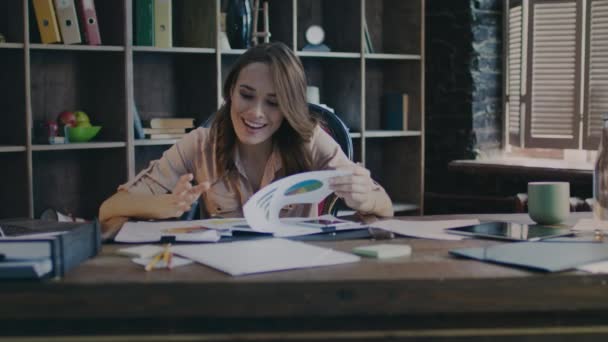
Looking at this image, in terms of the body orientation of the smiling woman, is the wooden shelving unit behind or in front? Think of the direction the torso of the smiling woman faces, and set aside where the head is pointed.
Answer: behind

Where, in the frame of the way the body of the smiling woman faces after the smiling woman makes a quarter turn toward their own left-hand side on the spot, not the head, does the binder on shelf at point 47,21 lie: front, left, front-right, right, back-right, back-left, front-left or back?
back-left

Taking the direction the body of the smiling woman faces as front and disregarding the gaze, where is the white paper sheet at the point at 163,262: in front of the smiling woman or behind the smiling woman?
in front

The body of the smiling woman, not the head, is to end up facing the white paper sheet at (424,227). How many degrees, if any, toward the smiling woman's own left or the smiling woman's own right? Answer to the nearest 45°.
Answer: approximately 45° to the smiling woman's own left

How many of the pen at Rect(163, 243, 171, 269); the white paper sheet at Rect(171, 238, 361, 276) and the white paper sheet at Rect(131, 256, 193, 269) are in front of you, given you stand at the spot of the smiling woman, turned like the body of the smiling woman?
3

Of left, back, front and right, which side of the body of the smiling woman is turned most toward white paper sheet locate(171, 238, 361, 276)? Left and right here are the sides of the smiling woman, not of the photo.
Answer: front

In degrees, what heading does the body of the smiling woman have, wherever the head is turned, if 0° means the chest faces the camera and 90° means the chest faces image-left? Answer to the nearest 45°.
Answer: approximately 0°

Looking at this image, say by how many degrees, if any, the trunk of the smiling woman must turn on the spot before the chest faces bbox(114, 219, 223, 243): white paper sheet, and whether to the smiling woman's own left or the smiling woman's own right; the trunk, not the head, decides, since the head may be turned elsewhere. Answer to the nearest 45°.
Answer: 0° — they already face it

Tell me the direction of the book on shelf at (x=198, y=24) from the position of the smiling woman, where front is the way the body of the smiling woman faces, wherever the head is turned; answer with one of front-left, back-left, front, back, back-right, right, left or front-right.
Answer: back

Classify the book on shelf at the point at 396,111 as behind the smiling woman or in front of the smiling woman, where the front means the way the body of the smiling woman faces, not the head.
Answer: behind

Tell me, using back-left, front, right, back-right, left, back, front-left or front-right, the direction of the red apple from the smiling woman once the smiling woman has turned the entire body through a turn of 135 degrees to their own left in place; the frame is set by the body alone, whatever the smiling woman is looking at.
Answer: left

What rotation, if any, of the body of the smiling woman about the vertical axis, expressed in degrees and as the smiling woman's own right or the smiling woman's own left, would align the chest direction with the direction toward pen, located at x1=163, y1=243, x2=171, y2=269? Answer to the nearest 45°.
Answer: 0° — they already face it

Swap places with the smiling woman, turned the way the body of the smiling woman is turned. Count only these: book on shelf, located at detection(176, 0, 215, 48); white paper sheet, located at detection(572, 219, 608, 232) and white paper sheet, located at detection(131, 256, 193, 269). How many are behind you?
1

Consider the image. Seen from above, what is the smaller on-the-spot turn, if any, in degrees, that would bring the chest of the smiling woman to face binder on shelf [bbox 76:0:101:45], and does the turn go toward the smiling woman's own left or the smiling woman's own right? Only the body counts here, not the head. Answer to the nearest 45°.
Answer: approximately 135° to the smiling woman's own right
